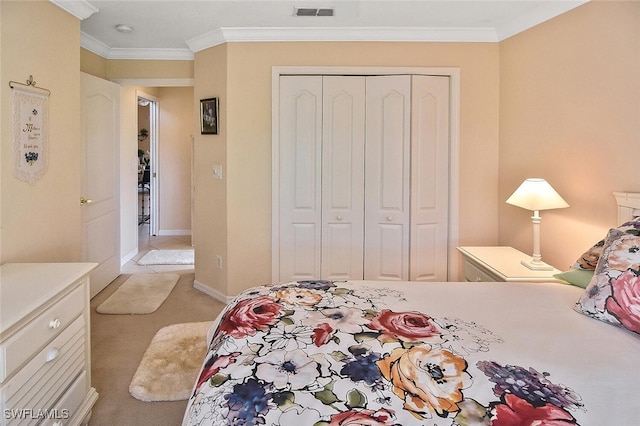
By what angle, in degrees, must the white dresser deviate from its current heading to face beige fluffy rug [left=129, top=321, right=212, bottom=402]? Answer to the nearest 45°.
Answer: approximately 90° to its left

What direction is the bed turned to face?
to the viewer's left

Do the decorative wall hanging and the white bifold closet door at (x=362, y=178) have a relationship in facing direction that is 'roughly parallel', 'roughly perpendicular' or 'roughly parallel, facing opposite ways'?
roughly perpendicular

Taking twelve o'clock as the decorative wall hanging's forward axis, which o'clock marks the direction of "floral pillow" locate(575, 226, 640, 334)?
The floral pillow is roughly at 12 o'clock from the decorative wall hanging.

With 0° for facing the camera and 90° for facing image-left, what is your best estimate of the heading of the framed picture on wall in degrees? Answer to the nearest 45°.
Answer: approximately 45°

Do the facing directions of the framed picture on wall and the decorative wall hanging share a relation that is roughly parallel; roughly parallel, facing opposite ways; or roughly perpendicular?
roughly perpendicular

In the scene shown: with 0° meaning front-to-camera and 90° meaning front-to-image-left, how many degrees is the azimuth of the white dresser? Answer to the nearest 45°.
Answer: approximately 315°

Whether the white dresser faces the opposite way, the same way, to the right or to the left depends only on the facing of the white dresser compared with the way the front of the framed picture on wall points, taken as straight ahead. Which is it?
to the left

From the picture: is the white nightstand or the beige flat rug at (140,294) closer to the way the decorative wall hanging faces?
the white nightstand

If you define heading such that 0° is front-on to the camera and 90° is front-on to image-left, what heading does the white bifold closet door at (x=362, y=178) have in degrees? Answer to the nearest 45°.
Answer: approximately 0°

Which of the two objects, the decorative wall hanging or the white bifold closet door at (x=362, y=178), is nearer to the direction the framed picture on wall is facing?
the decorative wall hanging
